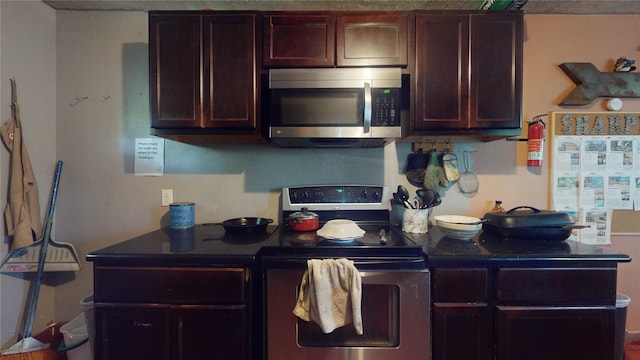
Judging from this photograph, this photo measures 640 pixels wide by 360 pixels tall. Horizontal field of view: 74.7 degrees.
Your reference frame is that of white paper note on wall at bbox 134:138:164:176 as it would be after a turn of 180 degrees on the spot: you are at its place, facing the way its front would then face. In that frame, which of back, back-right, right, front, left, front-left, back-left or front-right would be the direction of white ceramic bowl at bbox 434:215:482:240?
back-right

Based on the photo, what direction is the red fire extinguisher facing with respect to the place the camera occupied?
facing the viewer

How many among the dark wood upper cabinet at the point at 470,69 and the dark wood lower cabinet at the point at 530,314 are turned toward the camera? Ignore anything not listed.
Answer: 2

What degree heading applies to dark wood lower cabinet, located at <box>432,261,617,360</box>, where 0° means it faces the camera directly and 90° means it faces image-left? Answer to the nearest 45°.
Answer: approximately 0°

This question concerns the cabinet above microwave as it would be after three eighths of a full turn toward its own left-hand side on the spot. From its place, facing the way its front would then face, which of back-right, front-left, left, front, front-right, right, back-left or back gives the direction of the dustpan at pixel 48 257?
back-left

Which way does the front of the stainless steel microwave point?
toward the camera

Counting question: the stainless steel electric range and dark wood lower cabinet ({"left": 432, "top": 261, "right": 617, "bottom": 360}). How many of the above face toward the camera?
2

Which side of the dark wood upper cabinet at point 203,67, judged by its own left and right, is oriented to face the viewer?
front

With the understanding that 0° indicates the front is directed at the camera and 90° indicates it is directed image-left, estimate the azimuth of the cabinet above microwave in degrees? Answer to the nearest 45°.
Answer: approximately 0°

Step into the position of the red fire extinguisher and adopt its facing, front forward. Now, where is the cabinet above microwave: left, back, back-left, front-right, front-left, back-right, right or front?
front-right

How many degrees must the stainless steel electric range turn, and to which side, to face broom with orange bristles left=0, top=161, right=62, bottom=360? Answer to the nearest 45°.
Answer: approximately 90° to its right
